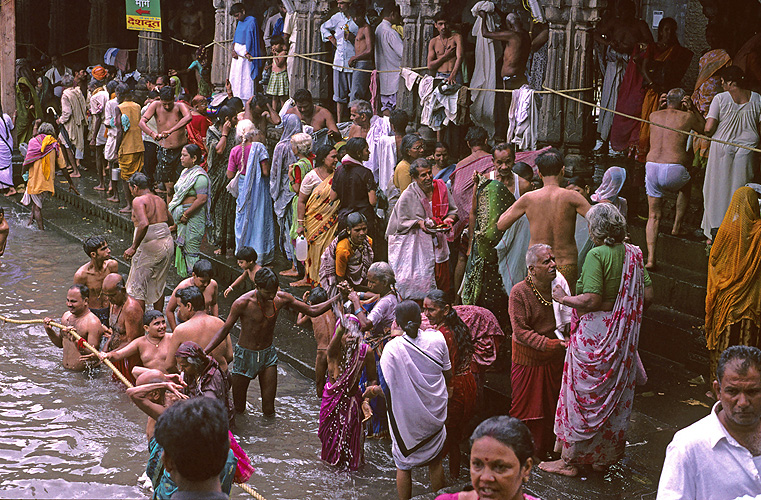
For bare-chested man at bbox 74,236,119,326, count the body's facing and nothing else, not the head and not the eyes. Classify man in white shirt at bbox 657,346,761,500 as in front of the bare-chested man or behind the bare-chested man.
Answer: in front

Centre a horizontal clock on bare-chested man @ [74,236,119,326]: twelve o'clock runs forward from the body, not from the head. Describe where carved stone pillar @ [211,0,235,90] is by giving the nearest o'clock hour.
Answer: The carved stone pillar is roughly at 8 o'clock from the bare-chested man.

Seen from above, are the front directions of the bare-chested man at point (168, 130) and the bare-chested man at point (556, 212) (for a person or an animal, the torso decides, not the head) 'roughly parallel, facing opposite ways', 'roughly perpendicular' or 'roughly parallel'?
roughly parallel, facing opposite ways

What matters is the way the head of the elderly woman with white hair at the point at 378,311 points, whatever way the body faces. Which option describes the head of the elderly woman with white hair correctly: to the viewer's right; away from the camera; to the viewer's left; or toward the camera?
to the viewer's left

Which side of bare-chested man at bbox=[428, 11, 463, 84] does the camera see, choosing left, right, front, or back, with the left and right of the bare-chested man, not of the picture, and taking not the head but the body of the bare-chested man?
front

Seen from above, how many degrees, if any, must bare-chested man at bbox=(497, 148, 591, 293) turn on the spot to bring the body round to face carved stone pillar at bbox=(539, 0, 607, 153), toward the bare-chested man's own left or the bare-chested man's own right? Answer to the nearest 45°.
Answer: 0° — they already face it

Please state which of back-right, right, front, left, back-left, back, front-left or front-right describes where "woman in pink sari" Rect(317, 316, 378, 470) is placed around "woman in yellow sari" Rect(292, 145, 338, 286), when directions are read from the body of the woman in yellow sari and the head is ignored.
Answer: front-right

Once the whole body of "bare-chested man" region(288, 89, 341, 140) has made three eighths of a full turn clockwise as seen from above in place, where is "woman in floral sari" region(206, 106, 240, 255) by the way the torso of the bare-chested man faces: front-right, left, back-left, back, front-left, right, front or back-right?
left

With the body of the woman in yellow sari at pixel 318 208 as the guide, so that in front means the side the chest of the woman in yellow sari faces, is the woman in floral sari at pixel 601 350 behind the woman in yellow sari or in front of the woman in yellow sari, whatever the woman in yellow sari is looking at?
in front

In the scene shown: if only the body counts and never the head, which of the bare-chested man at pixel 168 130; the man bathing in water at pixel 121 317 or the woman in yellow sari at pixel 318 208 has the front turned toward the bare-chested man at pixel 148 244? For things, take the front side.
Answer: the bare-chested man at pixel 168 130

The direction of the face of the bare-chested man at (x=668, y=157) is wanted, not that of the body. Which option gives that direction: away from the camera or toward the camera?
away from the camera

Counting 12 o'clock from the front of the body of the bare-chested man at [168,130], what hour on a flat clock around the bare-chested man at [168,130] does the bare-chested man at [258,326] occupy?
the bare-chested man at [258,326] is roughly at 12 o'clock from the bare-chested man at [168,130].

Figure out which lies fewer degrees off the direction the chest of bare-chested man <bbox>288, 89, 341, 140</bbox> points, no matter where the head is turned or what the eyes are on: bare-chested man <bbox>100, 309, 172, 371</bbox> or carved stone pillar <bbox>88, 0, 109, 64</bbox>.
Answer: the bare-chested man

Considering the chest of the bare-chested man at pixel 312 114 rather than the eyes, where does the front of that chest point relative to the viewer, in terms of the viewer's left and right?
facing the viewer and to the left of the viewer

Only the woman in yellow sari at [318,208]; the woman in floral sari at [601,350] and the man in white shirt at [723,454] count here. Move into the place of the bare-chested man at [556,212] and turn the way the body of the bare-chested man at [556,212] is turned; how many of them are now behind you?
2

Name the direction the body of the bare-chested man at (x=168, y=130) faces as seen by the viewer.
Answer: toward the camera

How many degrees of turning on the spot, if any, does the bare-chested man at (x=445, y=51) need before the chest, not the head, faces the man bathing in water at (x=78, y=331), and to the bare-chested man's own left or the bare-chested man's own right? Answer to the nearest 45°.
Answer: approximately 45° to the bare-chested man's own right
